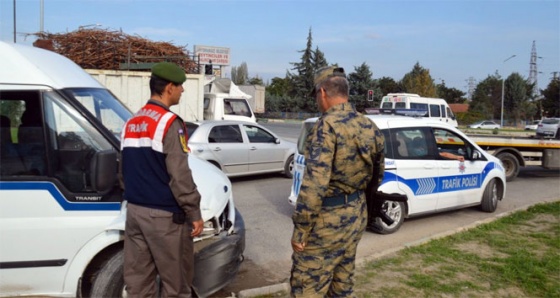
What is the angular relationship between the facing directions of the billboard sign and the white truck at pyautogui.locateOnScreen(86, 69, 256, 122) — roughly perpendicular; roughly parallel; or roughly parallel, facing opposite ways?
roughly perpendicular

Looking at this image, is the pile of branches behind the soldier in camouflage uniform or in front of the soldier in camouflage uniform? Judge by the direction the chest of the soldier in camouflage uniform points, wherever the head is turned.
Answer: in front

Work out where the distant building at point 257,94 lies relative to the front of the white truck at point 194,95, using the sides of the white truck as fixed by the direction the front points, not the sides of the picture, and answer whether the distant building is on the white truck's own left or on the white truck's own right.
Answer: on the white truck's own left

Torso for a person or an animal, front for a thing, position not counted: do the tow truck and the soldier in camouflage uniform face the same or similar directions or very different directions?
very different directions

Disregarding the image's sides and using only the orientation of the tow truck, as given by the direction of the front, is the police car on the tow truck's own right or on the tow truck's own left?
on the tow truck's own right

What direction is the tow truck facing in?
to the viewer's right

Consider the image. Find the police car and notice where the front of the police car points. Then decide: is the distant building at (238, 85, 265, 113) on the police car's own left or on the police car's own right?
on the police car's own left

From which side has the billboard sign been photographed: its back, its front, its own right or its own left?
front

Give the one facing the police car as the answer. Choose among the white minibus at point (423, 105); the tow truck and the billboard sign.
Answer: the billboard sign

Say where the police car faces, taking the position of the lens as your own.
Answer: facing away from the viewer and to the right of the viewer

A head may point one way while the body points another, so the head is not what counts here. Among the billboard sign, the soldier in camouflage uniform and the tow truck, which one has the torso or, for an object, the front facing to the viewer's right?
the tow truck

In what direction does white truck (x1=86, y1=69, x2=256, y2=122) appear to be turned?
to the viewer's right
